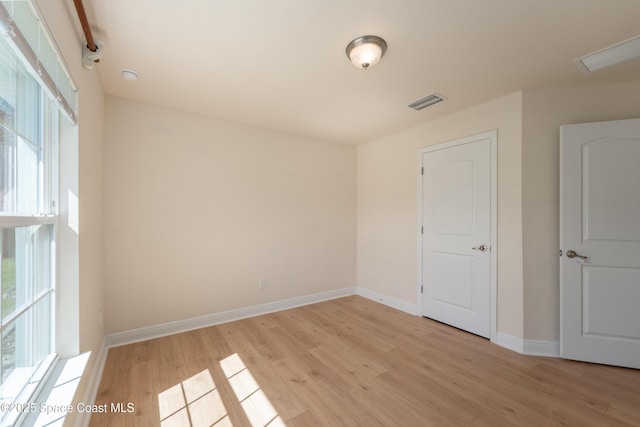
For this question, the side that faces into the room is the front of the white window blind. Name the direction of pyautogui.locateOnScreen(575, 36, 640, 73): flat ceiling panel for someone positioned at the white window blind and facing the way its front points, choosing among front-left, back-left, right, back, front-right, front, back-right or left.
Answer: front-right

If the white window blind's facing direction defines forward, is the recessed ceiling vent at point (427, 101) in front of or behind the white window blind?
in front

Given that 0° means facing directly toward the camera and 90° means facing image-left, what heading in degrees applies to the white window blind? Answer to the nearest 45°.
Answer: approximately 270°

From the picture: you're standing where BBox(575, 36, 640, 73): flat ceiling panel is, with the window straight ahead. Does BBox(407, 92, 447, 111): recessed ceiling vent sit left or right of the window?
right
